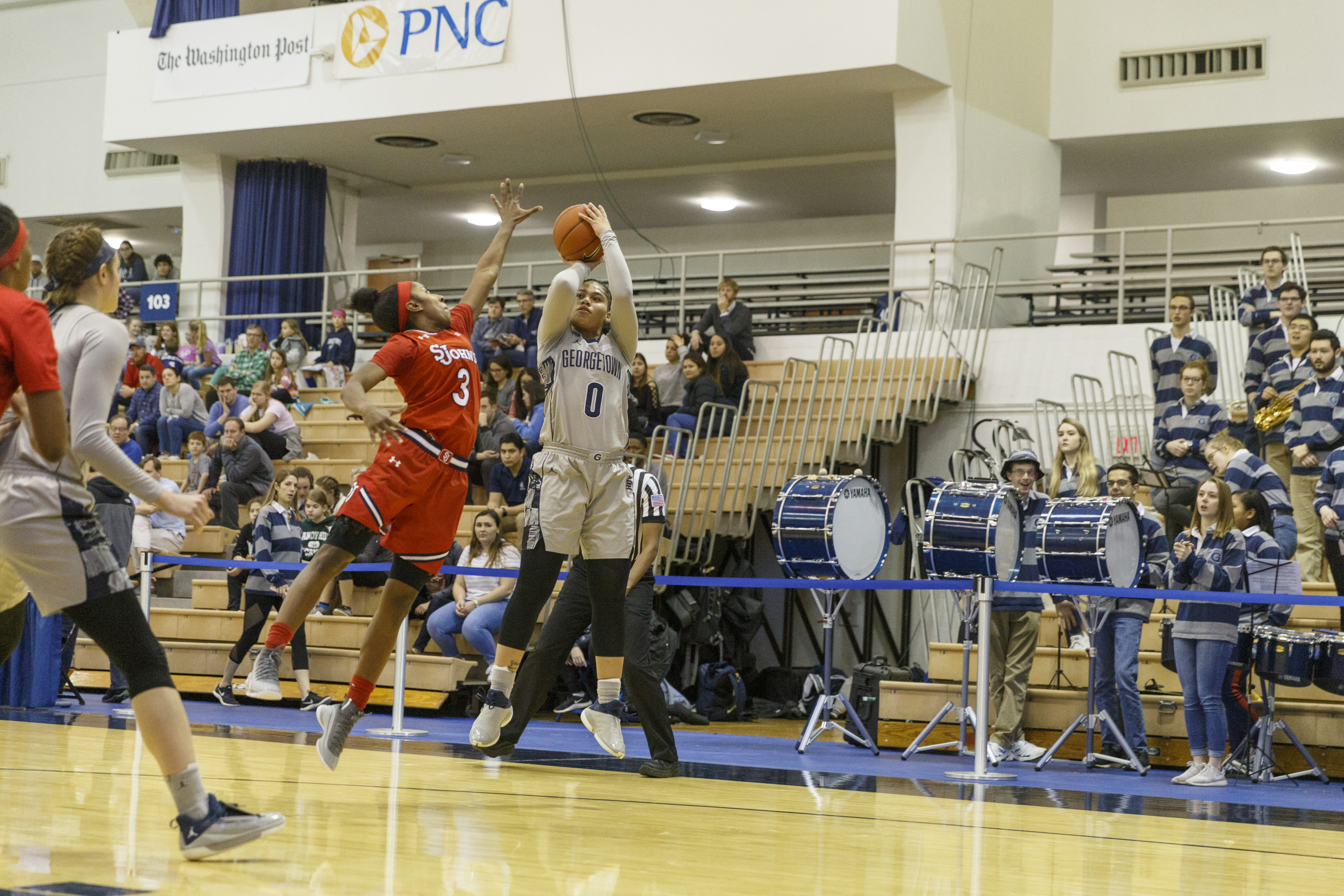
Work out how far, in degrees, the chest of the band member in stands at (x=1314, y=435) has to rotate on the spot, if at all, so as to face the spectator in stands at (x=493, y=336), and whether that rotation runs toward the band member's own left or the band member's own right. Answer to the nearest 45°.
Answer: approximately 45° to the band member's own right

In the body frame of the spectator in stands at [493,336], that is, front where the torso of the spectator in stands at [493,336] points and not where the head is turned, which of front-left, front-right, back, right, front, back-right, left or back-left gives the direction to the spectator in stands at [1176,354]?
front-left

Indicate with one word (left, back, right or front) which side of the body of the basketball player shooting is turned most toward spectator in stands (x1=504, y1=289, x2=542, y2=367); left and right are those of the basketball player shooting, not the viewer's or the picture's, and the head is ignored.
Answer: back

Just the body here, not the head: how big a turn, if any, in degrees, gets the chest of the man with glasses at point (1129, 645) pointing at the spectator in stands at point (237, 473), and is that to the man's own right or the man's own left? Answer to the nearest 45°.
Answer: approximately 45° to the man's own right

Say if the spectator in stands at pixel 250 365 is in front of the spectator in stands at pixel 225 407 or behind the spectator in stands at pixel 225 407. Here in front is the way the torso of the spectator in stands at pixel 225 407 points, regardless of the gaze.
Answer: behind

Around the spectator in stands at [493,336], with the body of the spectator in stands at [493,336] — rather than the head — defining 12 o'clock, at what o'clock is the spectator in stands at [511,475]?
the spectator in stands at [511,475] is roughly at 12 o'clock from the spectator in stands at [493,336].

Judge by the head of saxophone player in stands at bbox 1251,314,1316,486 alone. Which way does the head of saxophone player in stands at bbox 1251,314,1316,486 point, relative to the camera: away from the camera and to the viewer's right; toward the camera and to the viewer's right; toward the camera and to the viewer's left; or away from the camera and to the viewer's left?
toward the camera and to the viewer's left

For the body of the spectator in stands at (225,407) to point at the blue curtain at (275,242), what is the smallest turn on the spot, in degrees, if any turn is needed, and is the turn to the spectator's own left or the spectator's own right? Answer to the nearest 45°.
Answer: approximately 180°

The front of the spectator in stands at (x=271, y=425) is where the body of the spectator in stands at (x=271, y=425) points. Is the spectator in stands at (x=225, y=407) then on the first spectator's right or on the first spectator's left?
on the first spectator's right

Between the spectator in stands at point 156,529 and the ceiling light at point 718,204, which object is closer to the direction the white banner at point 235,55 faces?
the spectator in stands

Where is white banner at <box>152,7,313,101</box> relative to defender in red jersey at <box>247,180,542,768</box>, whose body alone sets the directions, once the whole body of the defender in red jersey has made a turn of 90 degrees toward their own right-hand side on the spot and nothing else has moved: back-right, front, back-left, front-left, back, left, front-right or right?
back-right

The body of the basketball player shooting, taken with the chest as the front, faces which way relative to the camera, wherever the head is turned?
toward the camera

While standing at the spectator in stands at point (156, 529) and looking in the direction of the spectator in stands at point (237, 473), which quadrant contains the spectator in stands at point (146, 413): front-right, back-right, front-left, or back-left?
front-left

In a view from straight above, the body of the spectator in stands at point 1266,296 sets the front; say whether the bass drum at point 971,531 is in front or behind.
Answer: in front
